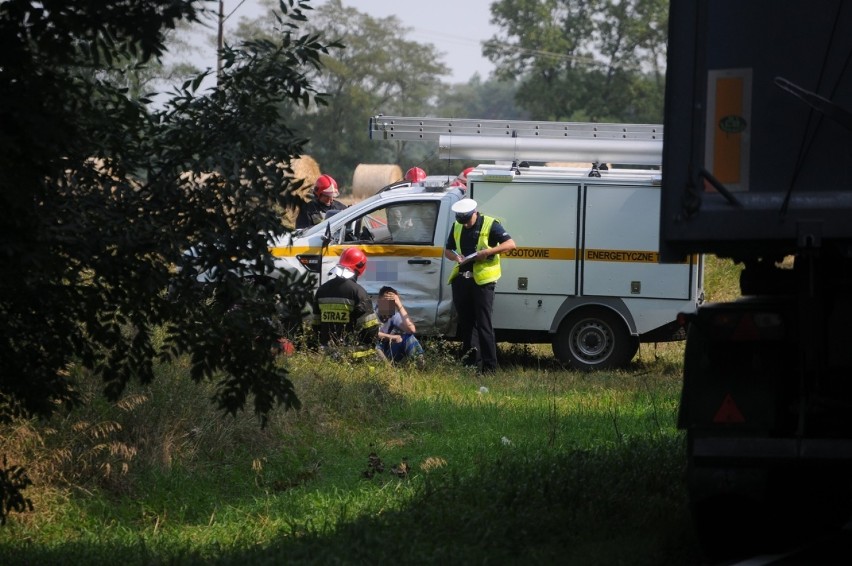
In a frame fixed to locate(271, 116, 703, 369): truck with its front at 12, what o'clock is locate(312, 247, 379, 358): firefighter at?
The firefighter is roughly at 11 o'clock from the truck.

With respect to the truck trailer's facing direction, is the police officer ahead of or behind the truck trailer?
ahead

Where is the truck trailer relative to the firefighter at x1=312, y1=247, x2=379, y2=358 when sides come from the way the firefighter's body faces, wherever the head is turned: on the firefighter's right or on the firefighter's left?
on the firefighter's right

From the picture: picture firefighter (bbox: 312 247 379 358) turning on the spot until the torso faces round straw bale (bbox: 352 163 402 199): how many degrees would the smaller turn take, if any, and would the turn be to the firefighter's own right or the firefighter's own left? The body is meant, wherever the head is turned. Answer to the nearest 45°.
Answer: approximately 45° to the firefighter's own left

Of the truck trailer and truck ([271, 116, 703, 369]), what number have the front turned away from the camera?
1

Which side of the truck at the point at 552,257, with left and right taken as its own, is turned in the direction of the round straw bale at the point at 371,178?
right

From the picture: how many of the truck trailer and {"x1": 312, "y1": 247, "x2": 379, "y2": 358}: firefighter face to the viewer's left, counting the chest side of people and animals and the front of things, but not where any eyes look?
0

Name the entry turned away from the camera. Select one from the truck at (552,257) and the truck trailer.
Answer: the truck trailer

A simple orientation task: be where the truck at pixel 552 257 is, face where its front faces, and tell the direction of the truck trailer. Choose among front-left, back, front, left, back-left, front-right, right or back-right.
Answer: left

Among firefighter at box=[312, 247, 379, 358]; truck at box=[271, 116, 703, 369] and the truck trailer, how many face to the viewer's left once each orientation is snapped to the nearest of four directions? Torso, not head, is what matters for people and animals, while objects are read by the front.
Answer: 1

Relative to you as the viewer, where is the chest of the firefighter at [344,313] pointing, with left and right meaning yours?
facing away from the viewer and to the right of the viewer

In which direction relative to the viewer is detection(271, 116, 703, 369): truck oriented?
to the viewer's left

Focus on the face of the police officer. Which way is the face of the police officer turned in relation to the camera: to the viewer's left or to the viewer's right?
to the viewer's left

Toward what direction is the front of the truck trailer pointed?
away from the camera

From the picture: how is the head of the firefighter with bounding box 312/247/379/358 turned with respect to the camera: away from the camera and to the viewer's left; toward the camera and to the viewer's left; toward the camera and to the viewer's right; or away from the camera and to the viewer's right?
away from the camera and to the viewer's right
